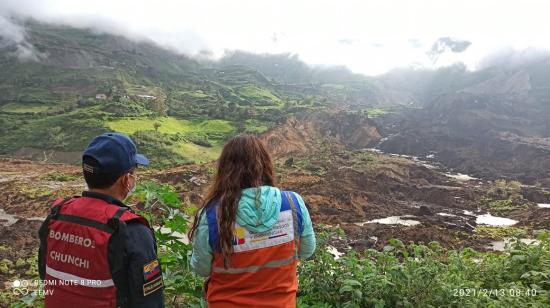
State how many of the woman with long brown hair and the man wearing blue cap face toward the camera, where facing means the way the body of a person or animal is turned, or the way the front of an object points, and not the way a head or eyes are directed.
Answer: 0

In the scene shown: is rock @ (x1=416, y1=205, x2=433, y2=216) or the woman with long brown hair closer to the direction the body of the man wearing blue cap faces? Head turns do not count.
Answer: the rock

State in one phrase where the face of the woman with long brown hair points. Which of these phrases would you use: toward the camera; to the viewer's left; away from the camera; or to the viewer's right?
away from the camera

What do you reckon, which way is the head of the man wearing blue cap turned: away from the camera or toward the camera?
away from the camera

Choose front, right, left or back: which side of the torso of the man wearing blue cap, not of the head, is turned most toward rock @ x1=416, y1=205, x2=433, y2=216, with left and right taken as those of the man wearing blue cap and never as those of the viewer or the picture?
front

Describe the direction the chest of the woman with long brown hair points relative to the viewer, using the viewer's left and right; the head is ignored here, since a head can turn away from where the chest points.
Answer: facing away from the viewer

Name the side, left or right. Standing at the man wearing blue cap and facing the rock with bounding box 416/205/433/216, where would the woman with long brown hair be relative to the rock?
right

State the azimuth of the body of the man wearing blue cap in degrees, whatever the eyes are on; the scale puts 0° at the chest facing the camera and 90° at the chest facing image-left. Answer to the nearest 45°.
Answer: approximately 225°

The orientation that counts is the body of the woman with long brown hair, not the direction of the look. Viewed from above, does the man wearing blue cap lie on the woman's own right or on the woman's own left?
on the woman's own left

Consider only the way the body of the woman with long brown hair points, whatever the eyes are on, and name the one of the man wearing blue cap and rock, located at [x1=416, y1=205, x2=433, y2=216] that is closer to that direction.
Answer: the rock
